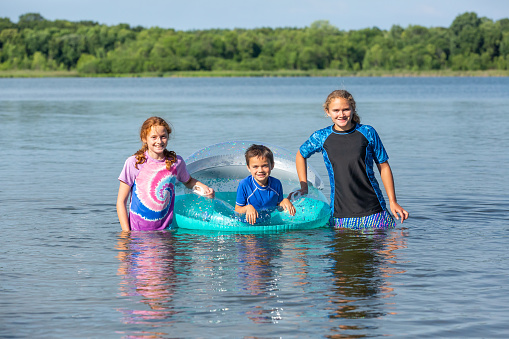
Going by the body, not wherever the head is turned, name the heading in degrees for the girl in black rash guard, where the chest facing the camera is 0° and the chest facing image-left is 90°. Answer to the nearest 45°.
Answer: approximately 0°

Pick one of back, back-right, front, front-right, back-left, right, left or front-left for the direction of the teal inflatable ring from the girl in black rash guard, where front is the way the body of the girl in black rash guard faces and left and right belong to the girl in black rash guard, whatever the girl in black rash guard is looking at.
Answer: back-right

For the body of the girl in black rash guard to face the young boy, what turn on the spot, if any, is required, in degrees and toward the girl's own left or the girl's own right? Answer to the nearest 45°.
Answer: approximately 90° to the girl's own right
